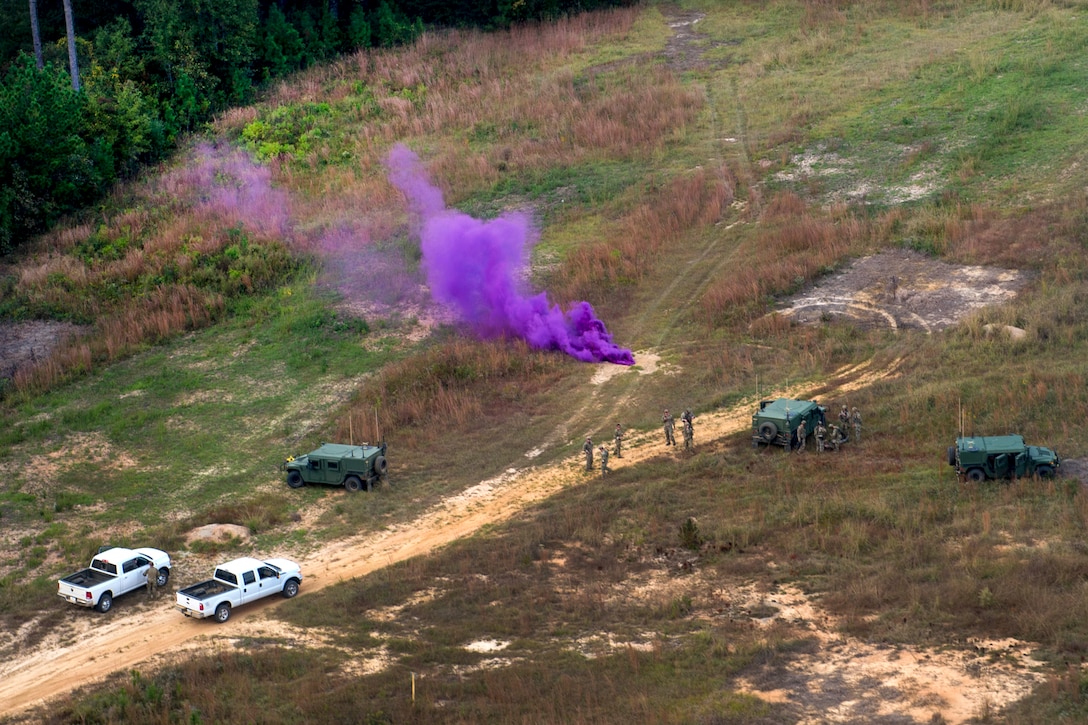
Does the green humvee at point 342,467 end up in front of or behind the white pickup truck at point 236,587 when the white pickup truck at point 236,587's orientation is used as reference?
in front

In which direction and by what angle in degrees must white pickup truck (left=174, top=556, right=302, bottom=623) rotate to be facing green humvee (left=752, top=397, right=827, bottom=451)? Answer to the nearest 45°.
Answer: approximately 45° to its right

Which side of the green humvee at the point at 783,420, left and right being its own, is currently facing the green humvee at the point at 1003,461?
right

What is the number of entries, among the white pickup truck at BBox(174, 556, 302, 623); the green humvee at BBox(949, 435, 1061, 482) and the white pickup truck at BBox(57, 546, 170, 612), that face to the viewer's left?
0

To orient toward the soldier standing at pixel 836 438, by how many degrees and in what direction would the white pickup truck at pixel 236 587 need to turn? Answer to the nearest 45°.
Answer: approximately 45° to its right

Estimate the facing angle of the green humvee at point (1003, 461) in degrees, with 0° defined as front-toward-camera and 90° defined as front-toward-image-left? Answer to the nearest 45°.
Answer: approximately 270°

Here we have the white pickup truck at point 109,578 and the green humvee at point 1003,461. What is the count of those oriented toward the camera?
0

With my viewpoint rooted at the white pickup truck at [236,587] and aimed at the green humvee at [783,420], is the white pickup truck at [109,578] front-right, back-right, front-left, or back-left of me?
back-left

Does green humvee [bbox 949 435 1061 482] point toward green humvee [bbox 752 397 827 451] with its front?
no

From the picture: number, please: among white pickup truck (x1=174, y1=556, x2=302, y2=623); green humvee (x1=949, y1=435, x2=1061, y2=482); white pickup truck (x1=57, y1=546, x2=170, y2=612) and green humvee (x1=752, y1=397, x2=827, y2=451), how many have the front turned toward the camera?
0

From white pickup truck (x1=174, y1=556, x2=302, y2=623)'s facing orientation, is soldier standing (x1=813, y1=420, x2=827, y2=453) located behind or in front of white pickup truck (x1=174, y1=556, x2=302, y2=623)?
in front

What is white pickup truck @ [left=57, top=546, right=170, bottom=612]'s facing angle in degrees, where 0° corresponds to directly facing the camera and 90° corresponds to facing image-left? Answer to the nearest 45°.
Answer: approximately 225°

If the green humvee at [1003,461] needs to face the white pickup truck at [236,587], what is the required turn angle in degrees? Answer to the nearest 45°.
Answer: approximately 135° to its right

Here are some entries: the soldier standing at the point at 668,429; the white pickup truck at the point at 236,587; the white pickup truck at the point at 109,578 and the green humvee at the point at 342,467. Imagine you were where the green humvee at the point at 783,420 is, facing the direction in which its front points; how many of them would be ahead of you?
0

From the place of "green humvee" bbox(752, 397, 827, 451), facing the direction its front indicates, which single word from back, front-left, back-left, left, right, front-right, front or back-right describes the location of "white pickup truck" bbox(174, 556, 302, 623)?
back

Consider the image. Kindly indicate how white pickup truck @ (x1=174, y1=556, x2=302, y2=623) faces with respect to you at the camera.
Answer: facing away from the viewer and to the right of the viewer

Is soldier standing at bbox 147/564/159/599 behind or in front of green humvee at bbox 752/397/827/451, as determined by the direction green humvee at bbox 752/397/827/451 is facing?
behind

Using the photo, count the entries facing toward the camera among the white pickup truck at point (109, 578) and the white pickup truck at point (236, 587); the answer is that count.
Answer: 0
